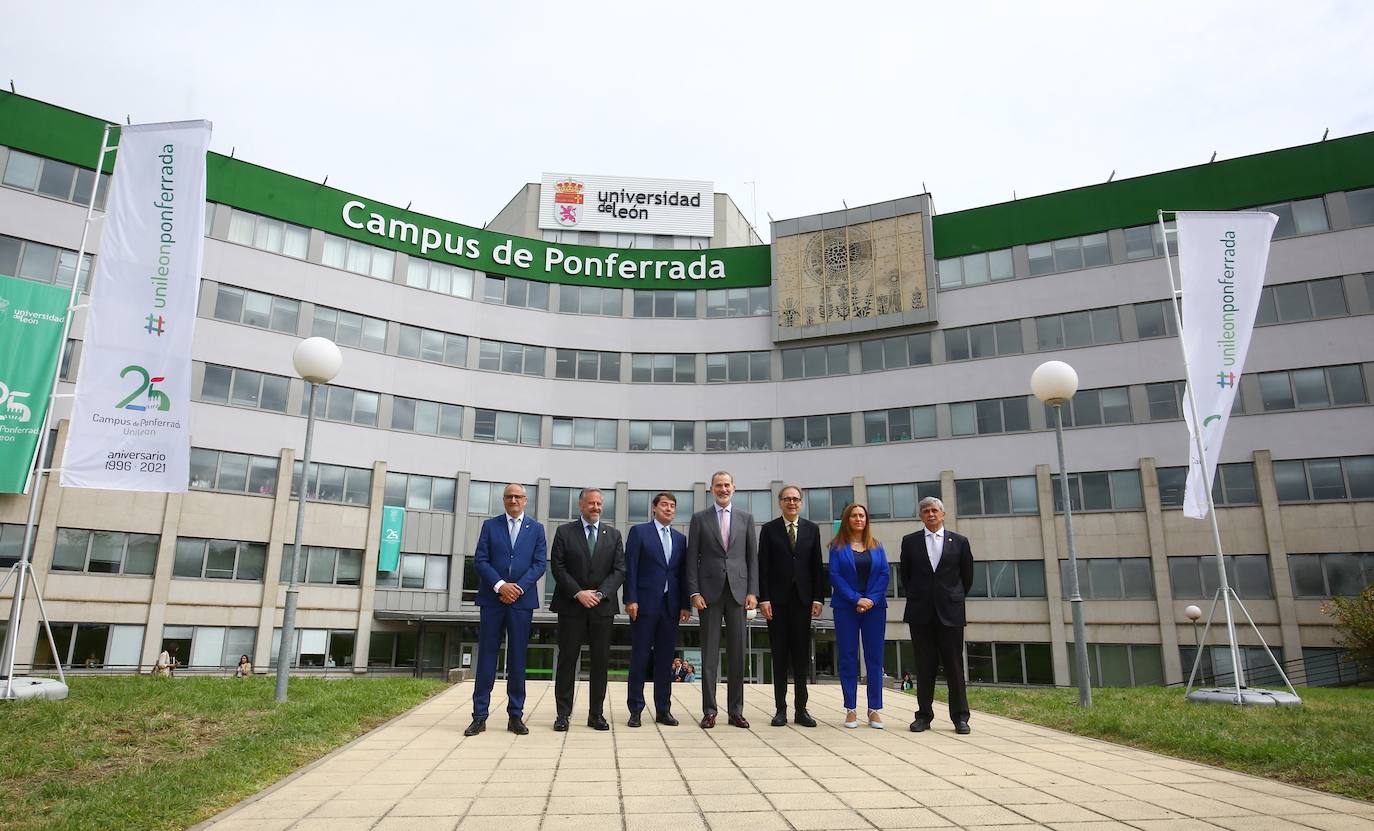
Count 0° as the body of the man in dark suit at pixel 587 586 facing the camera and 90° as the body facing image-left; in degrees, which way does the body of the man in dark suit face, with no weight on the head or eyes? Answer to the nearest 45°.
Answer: approximately 0°

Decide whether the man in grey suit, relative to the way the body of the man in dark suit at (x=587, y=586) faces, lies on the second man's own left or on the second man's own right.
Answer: on the second man's own left

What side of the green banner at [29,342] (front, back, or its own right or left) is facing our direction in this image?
front

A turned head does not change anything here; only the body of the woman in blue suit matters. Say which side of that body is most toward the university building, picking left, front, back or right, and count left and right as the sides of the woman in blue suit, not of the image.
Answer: back

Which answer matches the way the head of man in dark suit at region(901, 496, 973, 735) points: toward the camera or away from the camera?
toward the camera

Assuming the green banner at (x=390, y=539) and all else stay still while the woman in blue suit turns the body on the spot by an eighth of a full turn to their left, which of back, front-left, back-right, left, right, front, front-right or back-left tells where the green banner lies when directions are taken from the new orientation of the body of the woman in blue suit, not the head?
back

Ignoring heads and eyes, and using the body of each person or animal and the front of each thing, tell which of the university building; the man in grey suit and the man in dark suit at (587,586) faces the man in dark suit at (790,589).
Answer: the university building

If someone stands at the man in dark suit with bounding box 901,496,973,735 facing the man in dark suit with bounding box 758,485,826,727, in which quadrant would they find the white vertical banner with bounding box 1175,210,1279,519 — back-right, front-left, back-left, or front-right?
back-right

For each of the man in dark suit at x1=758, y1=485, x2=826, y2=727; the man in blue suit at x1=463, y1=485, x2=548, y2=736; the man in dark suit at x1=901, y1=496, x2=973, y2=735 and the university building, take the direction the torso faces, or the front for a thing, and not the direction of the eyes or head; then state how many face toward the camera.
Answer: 4

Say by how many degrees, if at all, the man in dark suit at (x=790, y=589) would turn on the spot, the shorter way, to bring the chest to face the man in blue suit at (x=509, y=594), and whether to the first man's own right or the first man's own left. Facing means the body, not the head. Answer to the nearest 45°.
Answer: approximately 90° to the first man's own right

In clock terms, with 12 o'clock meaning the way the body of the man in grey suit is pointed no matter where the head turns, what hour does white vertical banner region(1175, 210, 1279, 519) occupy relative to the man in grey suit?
The white vertical banner is roughly at 8 o'clock from the man in grey suit.

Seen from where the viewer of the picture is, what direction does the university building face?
facing the viewer

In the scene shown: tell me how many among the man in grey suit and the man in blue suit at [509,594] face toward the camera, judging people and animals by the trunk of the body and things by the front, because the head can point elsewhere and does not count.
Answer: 2

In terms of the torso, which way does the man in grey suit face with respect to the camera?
toward the camera

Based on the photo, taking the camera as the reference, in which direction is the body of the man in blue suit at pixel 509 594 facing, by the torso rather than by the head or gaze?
toward the camera
